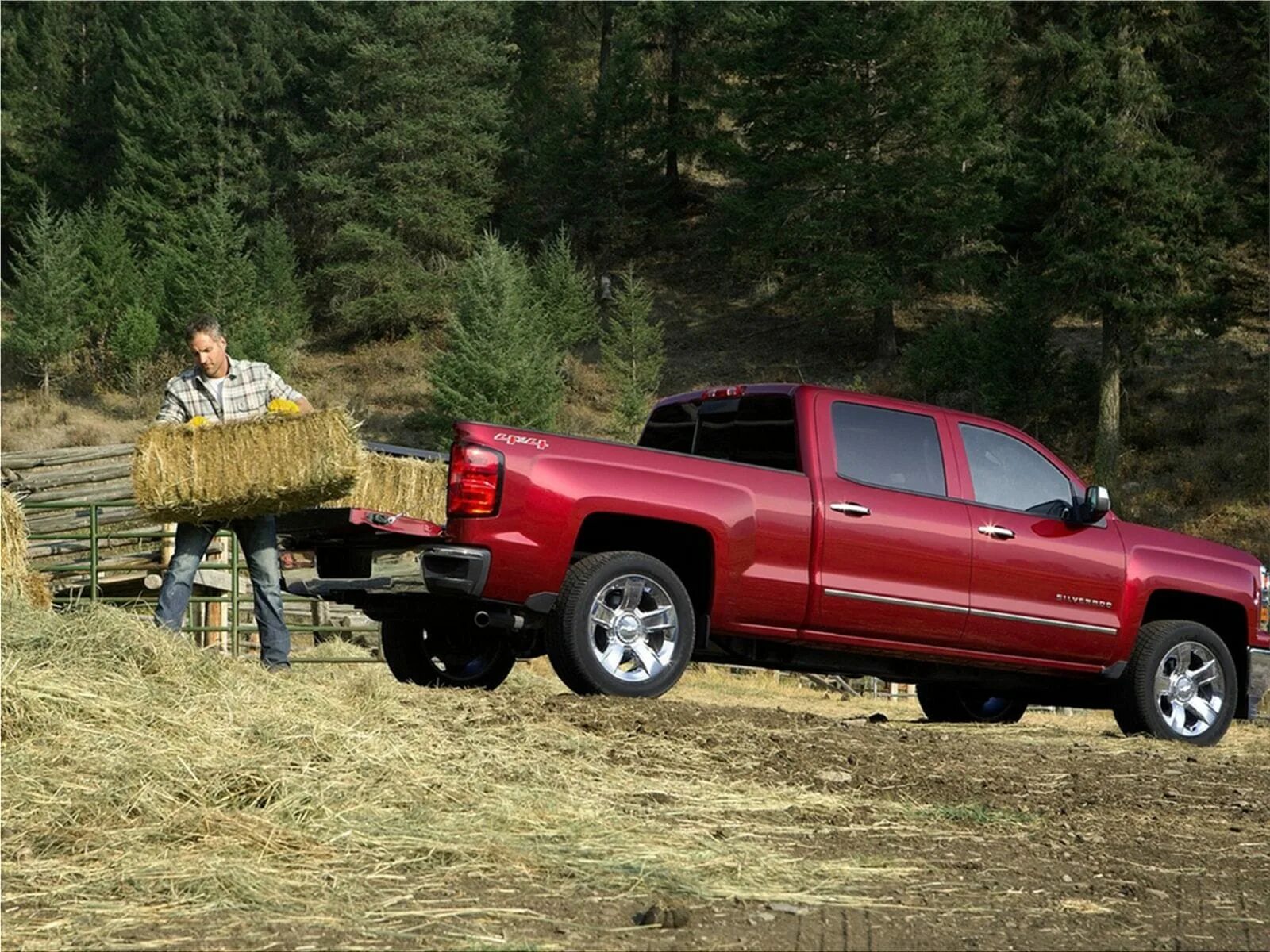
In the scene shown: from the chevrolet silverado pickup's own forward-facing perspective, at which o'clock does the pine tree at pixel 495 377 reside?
The pine tree is roughly at 10 o'clock from the chevrolet silverado pickup.

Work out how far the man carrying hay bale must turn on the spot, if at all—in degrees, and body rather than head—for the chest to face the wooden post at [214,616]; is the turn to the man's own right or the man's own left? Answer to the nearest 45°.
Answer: approximately 180°

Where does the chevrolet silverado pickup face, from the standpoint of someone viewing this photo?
facing away from the viewer and to the right of the viewer

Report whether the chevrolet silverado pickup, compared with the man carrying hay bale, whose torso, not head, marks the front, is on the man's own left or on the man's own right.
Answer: on the man's own left

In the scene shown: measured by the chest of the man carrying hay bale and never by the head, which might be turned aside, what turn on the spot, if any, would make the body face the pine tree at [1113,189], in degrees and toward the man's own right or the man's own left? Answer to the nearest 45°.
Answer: approximately 135° to the man's own left
